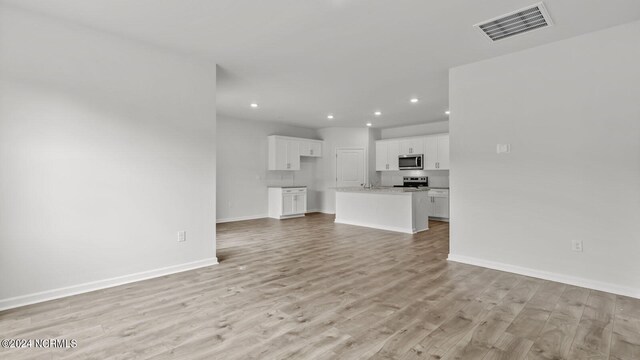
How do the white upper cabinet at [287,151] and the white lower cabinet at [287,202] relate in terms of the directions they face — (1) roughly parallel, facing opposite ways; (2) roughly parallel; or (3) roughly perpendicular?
roughly parallel

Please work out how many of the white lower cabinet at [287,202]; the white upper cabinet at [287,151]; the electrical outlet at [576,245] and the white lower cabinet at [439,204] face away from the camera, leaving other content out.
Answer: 0

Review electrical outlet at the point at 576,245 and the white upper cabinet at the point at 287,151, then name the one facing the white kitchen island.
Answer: the white upper cabinet

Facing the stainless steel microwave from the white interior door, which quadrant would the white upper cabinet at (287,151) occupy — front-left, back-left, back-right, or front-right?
back-right

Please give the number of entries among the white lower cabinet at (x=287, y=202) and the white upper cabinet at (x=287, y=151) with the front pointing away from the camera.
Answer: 0

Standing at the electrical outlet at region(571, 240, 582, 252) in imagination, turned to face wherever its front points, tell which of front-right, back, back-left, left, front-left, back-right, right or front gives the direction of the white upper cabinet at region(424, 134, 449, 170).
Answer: back-right

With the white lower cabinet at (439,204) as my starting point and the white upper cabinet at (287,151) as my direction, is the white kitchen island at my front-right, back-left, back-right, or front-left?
front-left

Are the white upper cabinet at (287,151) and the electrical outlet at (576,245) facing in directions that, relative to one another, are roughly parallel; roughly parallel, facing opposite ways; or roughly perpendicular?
roughly perpendicular

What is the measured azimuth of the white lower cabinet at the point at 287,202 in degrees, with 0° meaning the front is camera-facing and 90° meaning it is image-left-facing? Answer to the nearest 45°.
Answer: approximately 315°

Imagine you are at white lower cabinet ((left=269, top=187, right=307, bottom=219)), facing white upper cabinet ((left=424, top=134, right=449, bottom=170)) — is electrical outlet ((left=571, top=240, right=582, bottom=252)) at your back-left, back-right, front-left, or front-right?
front-right

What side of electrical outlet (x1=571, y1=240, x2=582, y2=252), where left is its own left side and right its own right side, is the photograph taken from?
front

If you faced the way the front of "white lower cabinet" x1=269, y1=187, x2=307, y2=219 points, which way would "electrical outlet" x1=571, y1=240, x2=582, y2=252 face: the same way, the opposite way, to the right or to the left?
to the right
